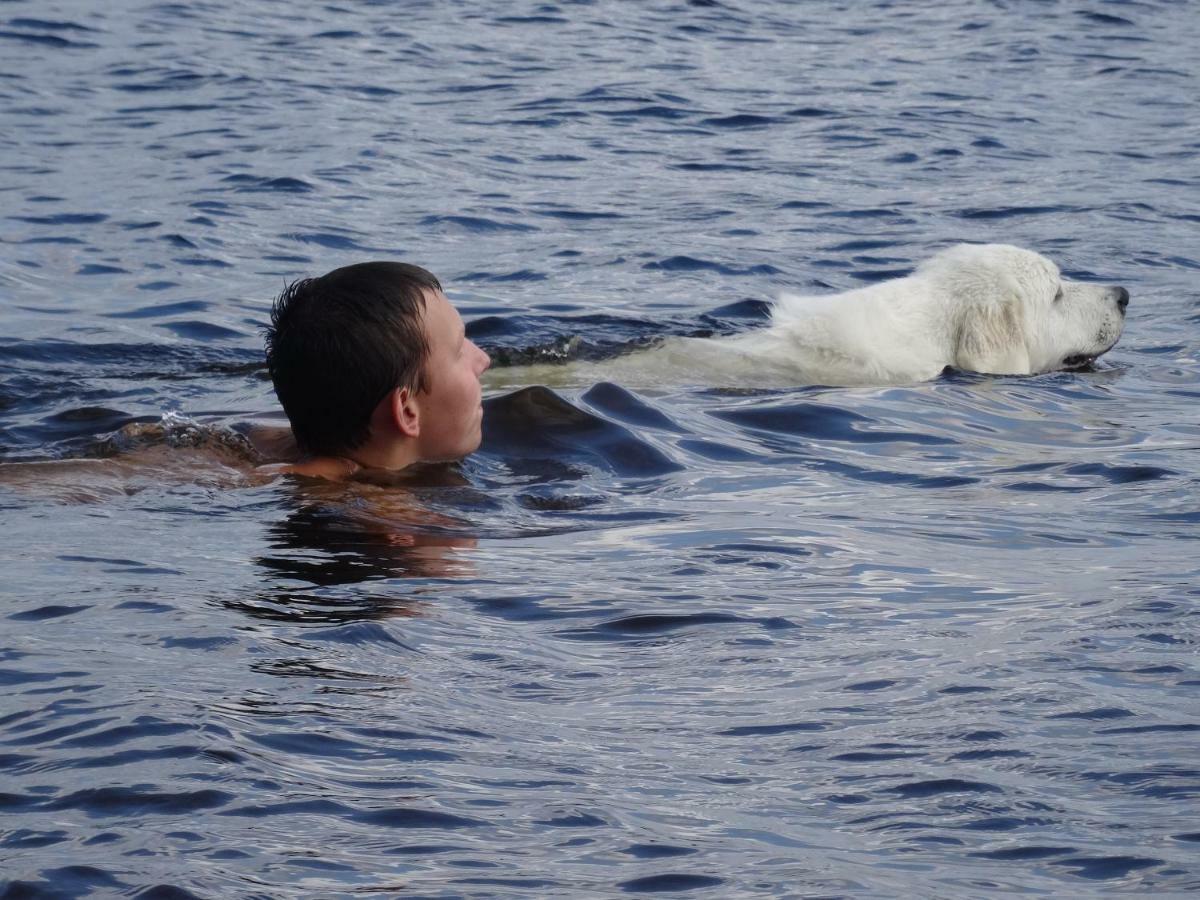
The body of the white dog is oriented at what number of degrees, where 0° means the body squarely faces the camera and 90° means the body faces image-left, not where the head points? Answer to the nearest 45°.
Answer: approximately 270°
